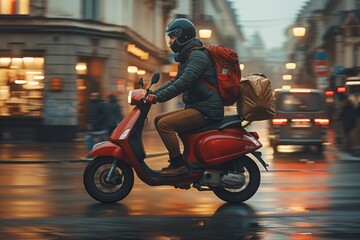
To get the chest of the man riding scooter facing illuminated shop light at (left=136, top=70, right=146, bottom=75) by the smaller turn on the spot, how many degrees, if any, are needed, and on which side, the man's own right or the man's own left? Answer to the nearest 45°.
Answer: approximately 90° to the man's own right

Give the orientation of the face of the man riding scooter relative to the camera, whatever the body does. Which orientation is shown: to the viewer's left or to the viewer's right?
to the viewer's left

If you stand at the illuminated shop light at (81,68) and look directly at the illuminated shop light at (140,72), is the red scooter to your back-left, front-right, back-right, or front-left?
back-right

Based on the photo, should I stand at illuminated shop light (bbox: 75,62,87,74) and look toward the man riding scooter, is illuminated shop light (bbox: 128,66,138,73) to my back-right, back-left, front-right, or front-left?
back-left

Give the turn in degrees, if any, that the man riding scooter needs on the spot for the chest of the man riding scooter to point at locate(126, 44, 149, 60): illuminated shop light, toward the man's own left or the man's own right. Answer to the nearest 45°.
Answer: approximately 90° to the man's own right

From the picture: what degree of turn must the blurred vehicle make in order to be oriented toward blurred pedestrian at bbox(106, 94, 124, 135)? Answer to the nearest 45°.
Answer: approximately 135° to its left

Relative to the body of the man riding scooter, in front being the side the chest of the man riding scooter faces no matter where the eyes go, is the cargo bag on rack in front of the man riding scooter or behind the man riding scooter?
behind

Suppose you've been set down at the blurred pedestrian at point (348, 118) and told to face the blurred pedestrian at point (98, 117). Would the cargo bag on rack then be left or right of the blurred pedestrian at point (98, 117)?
left

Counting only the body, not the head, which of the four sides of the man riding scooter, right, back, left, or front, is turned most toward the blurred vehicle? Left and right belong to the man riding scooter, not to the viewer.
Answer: right

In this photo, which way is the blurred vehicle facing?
away from the camera

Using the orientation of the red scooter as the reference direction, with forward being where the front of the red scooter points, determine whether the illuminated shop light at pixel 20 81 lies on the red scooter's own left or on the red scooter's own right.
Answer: on the red scooter's own right

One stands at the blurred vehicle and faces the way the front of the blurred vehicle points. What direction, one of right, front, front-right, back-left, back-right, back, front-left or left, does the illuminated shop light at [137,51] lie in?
front-left

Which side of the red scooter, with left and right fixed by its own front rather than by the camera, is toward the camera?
left

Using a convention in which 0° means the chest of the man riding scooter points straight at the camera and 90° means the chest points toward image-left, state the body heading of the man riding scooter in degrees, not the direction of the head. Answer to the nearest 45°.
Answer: approximately 90°

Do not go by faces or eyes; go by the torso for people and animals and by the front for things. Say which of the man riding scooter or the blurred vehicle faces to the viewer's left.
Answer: the man riding scooter

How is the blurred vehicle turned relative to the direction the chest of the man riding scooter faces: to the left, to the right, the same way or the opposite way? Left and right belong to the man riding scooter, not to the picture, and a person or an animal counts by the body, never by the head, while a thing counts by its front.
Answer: to the right

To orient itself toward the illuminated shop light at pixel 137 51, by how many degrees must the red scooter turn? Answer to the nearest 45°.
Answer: approximately 90° to its right
